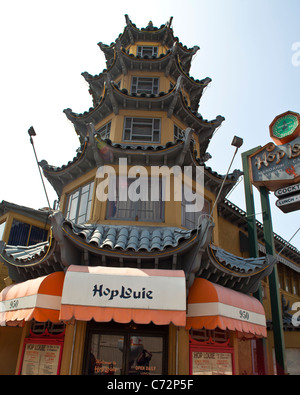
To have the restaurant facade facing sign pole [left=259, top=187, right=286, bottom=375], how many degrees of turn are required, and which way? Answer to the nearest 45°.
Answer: approximately 135° to its left

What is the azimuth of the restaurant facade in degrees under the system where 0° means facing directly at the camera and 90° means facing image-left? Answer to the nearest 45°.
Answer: approximately 0°

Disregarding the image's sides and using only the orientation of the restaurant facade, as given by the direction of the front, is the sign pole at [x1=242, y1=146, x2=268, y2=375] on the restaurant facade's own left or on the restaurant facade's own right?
on the restaurant facade's own left
